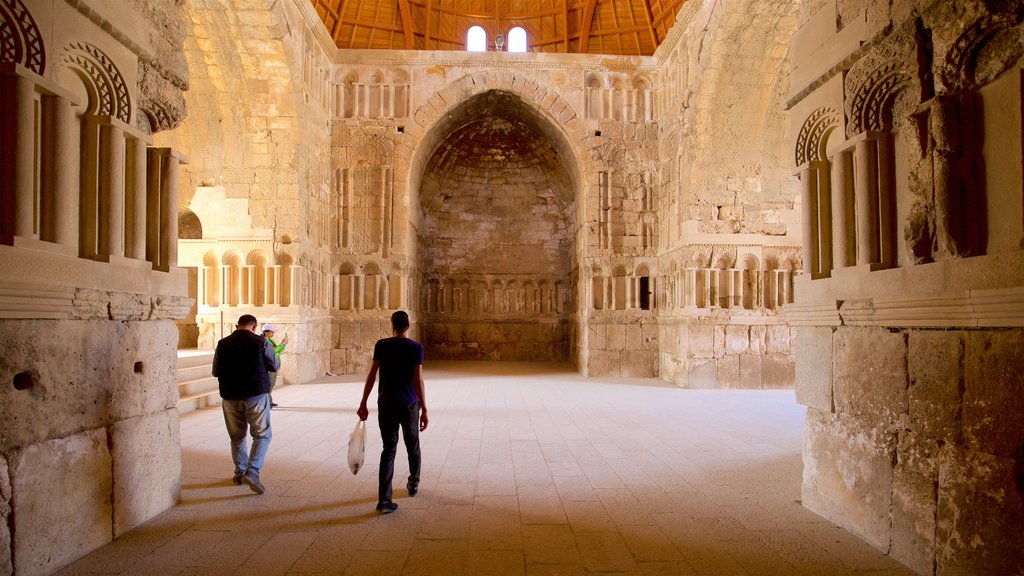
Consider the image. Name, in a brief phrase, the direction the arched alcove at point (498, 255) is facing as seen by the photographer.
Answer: facing the viewer

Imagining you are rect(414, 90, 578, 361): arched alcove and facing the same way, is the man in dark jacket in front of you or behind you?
in front

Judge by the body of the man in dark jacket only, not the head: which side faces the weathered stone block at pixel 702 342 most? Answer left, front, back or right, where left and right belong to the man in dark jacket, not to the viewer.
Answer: front

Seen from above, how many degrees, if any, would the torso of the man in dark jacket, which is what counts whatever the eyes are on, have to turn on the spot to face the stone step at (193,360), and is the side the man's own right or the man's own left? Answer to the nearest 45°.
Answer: approximately 45° to the man's own left

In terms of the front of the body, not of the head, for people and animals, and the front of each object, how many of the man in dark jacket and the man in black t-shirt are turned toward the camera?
0

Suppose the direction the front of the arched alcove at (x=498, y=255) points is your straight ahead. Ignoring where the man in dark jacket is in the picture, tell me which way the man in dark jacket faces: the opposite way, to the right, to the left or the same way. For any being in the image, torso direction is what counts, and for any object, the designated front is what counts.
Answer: the opposite way

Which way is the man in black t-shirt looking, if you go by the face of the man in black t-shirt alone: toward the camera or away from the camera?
away from the camera

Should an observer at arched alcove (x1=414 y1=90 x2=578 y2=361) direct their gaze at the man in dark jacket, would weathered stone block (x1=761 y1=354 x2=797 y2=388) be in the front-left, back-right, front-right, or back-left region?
front-left

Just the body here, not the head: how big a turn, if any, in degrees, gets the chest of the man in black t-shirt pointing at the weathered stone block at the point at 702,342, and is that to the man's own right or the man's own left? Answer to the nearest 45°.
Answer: approximately 45° to the man's own right

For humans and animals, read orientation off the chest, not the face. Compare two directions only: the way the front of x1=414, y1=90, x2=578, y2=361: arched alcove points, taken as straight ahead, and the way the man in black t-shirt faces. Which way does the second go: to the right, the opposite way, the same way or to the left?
the opposite way

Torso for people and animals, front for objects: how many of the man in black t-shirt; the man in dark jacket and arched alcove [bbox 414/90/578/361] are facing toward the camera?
1

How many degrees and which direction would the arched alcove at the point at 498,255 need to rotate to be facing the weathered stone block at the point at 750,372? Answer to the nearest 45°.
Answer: approximately 45° to its left

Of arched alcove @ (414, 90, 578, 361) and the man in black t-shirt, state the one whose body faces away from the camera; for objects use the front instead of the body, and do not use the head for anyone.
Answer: the man in black t-shirt

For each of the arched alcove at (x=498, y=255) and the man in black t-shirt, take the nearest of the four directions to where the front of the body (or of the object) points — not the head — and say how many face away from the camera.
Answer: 1

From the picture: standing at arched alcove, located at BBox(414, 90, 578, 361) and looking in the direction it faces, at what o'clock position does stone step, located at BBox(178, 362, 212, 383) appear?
The stone step is roughly at 1 o'clock from the arched alcove.

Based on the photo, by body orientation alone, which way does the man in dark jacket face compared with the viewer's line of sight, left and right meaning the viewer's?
facing away from the viewer and to the right of the viewer

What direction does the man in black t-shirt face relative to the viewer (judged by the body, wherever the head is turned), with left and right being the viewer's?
facing away from the viewer
